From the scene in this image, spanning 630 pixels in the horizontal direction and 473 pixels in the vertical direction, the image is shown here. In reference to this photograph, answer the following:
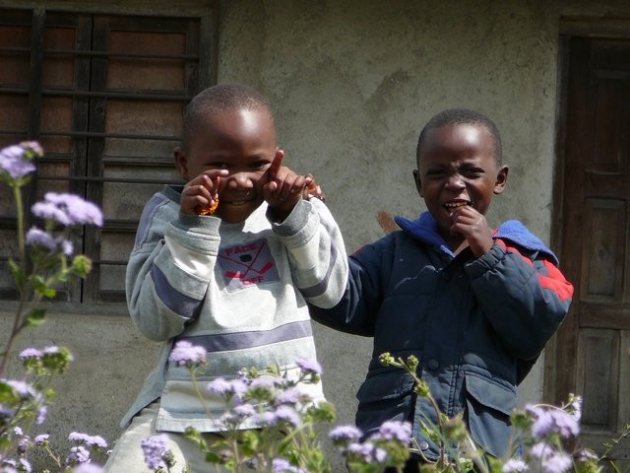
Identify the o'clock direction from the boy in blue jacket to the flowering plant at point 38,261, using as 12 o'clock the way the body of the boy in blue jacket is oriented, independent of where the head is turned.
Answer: The flowering plant is roughly at 1 o'clock from the boy in blue jacket.

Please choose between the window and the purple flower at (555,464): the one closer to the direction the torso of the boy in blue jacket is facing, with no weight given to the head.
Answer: the purple flower

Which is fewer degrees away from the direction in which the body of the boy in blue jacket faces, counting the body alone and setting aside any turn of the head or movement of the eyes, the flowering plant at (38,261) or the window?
the flowering plant

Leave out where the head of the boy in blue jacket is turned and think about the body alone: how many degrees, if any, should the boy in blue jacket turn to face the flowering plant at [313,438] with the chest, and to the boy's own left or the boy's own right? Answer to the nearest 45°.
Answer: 0° — they already face it

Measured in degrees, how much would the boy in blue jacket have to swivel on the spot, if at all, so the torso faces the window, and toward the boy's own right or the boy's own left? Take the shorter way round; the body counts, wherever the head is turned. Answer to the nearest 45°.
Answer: approximately 135° to the boy's own right

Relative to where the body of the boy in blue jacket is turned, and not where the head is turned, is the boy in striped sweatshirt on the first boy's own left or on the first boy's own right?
on the first boy's own right

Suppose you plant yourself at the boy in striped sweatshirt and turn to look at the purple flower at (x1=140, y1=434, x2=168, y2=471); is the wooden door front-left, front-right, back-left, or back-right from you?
back-left

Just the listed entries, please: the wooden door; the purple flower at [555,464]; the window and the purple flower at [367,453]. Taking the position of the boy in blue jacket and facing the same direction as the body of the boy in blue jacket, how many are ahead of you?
2
